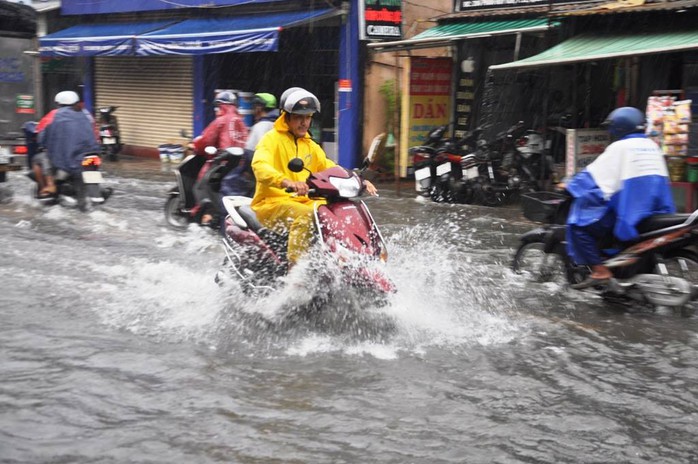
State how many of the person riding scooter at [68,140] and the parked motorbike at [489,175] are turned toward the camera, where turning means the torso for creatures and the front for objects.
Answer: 0

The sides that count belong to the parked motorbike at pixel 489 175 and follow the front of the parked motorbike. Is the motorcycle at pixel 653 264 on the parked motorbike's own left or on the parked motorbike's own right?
on the parked motorbike's own right

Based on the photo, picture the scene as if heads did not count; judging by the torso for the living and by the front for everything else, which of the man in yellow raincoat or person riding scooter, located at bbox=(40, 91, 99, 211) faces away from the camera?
the person riding scooter

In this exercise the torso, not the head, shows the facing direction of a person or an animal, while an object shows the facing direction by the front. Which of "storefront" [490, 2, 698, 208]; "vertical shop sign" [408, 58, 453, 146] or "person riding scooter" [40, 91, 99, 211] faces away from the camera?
the person riding scooter

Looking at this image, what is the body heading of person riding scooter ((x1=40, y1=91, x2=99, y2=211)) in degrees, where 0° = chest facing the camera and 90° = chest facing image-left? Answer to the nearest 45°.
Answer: approximately 180°

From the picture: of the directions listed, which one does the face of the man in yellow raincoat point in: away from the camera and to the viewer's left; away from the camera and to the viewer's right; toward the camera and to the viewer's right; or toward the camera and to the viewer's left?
toward the camera and to the viewer's right

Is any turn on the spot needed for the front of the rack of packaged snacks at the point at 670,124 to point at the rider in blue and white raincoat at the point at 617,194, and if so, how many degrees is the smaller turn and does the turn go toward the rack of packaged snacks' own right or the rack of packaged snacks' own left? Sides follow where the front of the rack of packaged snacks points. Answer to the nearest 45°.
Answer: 0° — it already faces them

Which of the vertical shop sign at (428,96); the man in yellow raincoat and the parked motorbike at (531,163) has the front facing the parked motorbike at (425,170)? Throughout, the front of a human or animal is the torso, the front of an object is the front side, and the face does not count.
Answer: the vertical shop sign

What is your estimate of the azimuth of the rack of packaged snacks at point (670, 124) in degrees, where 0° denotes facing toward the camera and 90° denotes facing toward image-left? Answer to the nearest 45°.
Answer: approximately 0°

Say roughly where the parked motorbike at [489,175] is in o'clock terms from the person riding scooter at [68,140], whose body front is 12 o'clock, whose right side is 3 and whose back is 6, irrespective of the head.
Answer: The parked motorbike is roughly at 3 o'clock from the person riding scooter.

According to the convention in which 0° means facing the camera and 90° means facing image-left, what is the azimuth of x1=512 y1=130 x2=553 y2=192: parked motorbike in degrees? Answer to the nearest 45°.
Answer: approximately 225°

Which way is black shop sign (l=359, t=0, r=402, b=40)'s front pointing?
toward the camera

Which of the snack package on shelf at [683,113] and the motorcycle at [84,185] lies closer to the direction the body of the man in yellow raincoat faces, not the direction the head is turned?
the snack package on shelf

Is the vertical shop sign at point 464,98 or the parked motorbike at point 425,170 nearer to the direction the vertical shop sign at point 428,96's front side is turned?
the parked motorbike
